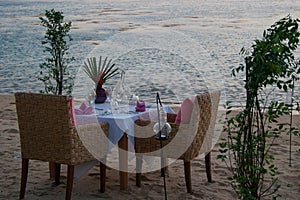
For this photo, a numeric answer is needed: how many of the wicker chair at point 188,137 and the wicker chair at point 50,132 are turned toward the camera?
0

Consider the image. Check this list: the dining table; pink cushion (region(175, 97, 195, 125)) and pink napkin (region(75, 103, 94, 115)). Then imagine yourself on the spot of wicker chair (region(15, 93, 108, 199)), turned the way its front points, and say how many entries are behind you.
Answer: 0

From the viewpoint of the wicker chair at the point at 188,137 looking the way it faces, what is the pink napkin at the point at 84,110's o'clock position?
The pink napkin is roughly at 11 o'clock from the wicker chair.

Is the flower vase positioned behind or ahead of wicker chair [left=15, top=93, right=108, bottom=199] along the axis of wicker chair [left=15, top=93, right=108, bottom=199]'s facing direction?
ahead

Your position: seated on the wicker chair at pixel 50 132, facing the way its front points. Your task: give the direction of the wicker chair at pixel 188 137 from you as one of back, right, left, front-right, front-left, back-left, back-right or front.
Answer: front-right

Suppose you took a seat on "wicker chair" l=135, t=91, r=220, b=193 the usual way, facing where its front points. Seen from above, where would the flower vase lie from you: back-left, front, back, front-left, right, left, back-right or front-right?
front

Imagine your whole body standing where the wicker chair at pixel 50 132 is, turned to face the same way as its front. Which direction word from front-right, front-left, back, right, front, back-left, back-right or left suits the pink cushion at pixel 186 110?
front-right

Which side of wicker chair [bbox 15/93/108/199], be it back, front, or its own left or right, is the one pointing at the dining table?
front

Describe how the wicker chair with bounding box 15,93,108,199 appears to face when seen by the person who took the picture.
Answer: facing away from the viewer and to the right of the viewer

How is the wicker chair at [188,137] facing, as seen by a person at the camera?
facing away from the viewer and to the left of the viewer
